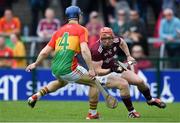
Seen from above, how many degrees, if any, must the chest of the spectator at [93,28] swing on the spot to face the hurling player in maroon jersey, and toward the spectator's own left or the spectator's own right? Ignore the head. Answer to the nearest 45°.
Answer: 0° — they already face them

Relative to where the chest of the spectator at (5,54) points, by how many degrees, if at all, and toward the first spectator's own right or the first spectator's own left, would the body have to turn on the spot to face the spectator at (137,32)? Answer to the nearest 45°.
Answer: approximately 90° to the first spectator's own left

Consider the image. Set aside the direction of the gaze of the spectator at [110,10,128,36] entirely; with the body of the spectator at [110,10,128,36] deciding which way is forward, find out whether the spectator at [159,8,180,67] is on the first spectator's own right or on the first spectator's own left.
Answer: on the first spectator's own left

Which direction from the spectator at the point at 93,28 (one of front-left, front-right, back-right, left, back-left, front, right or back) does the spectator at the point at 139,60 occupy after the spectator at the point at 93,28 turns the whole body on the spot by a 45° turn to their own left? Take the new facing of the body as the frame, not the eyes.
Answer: front-left

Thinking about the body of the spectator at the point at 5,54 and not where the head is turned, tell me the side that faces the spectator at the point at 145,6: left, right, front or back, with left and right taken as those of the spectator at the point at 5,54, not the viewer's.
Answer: left

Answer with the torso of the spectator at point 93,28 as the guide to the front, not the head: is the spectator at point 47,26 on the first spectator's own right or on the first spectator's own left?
on the first spectator's own right
